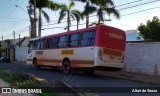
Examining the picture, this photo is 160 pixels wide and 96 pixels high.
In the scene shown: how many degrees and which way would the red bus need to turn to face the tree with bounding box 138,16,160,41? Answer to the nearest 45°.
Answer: approximately 90° to its right

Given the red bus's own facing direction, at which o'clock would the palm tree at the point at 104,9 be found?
The palm tree is roughly at 2 o'clock from the red bus.

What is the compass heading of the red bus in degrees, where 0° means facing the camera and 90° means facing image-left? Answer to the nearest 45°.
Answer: approximately 135°

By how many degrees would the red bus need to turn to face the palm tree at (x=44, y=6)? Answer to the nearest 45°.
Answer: approximately 45° to its right

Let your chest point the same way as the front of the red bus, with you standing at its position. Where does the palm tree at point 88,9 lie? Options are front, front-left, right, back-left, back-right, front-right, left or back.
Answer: front-right
